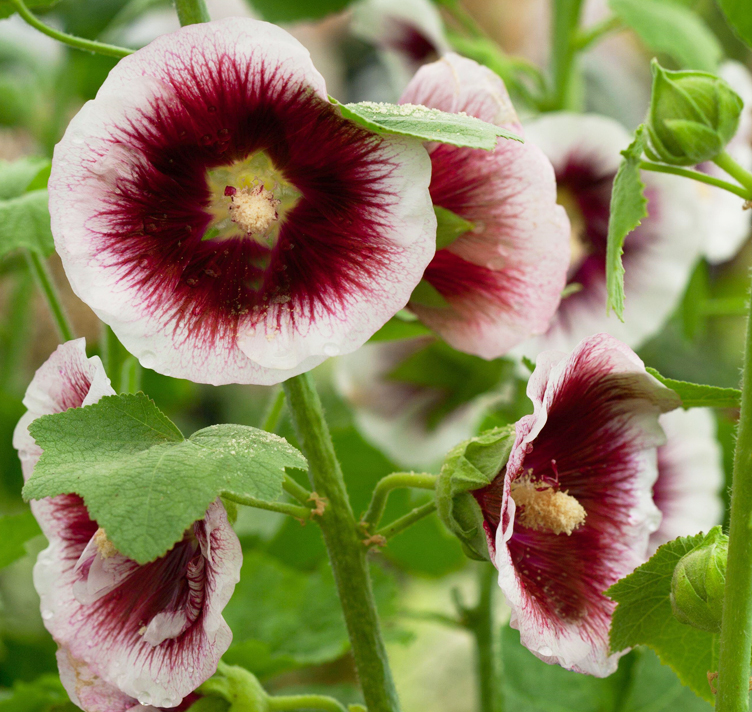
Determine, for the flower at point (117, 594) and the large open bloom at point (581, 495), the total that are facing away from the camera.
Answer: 0

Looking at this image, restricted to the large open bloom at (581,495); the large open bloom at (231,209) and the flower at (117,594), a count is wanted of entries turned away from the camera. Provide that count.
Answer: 0

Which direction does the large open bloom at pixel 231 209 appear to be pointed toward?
toward the camera
